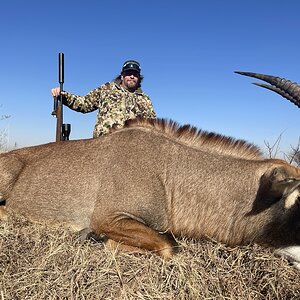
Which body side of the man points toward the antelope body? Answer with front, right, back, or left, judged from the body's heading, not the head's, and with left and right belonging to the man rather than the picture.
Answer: front

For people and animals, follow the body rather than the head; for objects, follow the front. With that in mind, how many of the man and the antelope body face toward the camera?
1

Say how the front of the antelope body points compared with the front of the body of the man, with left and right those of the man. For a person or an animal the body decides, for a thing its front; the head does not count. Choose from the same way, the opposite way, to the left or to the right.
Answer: to the left

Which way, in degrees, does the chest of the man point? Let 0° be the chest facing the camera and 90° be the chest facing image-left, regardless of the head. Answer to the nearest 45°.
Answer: approximately 0°

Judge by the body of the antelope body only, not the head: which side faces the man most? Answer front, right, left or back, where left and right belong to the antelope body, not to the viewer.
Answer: left

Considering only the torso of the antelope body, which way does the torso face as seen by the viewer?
to the viewer's right
